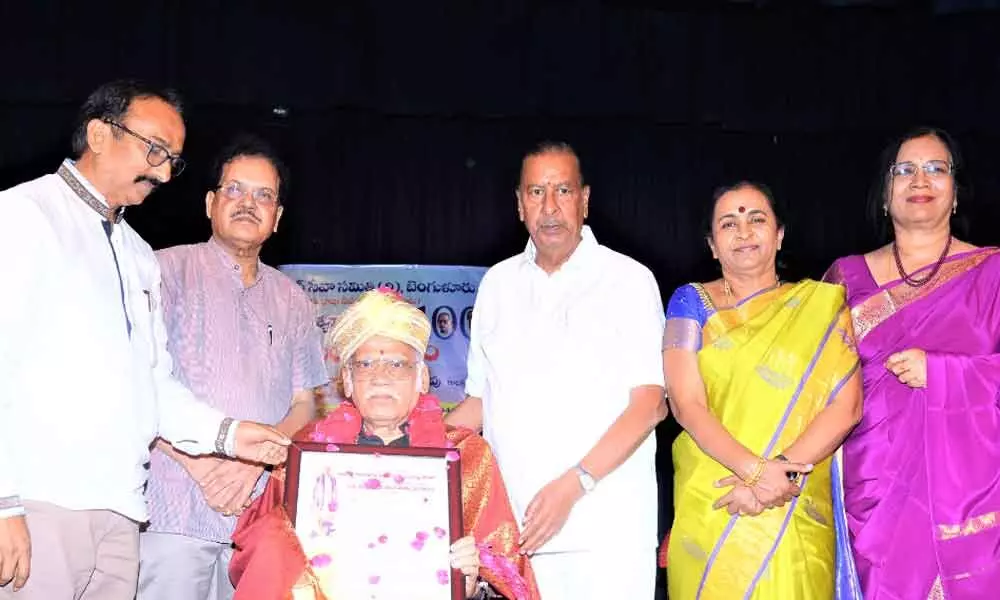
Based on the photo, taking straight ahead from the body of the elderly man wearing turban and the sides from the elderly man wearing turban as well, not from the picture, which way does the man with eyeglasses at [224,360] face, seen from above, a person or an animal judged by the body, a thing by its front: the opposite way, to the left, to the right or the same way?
the same way

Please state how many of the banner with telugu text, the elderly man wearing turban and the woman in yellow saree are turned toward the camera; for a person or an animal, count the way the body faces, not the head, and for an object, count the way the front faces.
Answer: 3

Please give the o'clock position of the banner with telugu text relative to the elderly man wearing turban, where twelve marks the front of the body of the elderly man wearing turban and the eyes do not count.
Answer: The banner with telugu text is roughly at 6 o'clock from the elderly man wearing turban.

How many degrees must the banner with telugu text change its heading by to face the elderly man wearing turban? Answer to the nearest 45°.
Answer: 0° — it already faces them

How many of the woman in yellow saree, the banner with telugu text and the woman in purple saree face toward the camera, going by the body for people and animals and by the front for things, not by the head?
3

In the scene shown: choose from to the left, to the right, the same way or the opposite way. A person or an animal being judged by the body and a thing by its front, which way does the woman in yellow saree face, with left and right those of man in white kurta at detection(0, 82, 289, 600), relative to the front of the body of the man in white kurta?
to the right

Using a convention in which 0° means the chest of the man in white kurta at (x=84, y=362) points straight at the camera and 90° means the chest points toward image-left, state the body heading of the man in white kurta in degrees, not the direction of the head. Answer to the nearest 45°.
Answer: approximately 315°

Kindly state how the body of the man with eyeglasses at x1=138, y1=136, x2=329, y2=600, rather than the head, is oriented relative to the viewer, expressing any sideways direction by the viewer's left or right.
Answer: facing the viewer

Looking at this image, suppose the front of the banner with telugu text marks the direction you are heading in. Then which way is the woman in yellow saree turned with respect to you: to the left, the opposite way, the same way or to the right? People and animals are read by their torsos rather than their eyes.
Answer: the same way

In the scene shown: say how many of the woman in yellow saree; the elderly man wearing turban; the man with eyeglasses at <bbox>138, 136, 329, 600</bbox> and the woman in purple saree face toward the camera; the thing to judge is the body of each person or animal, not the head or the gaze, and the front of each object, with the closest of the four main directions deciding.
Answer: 4

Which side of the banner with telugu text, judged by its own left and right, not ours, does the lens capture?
front

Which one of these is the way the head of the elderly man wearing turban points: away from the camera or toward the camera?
toward the camera

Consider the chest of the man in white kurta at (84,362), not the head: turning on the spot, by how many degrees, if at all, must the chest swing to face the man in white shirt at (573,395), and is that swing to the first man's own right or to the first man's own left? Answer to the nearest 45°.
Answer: approximately 45° to the first man's own left

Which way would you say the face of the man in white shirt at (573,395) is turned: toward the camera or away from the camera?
toward the camera
